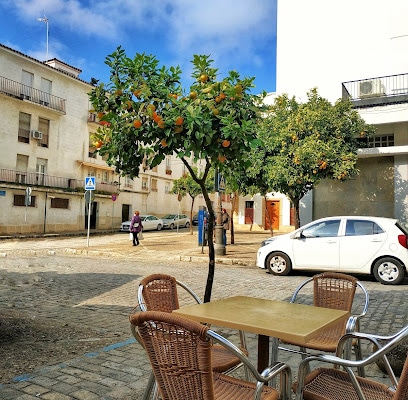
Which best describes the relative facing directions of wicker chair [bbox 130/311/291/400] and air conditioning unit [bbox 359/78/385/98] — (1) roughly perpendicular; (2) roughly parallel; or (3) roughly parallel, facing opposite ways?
roughly parallel, facing opposite ways

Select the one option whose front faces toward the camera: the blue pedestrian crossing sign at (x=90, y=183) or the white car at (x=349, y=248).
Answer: the blue pedestrian crossing sign

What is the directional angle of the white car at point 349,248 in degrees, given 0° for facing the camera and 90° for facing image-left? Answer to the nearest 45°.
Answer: approximately 90°

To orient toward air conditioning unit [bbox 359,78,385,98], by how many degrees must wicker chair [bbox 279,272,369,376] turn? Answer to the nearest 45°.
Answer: approximately 135° to its right

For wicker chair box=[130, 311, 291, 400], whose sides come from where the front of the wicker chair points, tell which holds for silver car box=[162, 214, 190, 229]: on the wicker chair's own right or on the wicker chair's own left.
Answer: on the wicker chair's own left

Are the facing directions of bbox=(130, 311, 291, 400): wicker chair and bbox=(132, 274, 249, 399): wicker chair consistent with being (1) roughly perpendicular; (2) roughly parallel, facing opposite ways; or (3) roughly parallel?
roughly perpendicular

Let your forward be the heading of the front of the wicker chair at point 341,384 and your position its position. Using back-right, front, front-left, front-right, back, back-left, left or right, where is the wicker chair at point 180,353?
left

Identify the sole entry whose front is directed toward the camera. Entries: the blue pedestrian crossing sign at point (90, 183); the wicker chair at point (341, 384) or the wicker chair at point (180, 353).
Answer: the blue pedestrian crossing sign

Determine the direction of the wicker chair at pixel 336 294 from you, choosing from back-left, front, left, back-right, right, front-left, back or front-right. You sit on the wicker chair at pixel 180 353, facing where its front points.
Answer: front

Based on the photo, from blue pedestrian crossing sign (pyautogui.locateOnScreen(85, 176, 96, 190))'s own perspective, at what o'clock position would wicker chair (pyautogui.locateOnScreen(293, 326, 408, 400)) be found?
The wicker chair is roughly at 12 o'clock from the blue pedestrian crossing sign.

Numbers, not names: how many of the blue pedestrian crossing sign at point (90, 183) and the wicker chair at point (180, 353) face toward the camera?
1

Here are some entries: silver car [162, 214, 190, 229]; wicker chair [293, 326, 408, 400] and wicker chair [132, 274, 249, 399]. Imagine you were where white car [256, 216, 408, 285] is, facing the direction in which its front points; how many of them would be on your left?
2

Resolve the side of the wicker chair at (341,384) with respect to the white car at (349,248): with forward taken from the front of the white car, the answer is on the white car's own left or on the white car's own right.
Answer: on the white car's own left

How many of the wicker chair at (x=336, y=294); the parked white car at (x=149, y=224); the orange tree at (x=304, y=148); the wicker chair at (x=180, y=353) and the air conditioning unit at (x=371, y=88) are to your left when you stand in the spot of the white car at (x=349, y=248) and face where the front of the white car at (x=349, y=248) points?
2

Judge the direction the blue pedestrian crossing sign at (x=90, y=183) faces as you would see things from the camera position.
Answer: facing the viewer

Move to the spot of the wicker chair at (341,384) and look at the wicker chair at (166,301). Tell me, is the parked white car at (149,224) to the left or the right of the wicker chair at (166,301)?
right

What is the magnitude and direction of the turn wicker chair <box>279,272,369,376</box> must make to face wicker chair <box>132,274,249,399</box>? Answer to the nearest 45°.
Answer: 0° — it already faces it

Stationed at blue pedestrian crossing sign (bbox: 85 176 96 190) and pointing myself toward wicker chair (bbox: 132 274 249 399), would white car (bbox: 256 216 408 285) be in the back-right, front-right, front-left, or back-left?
front-left
